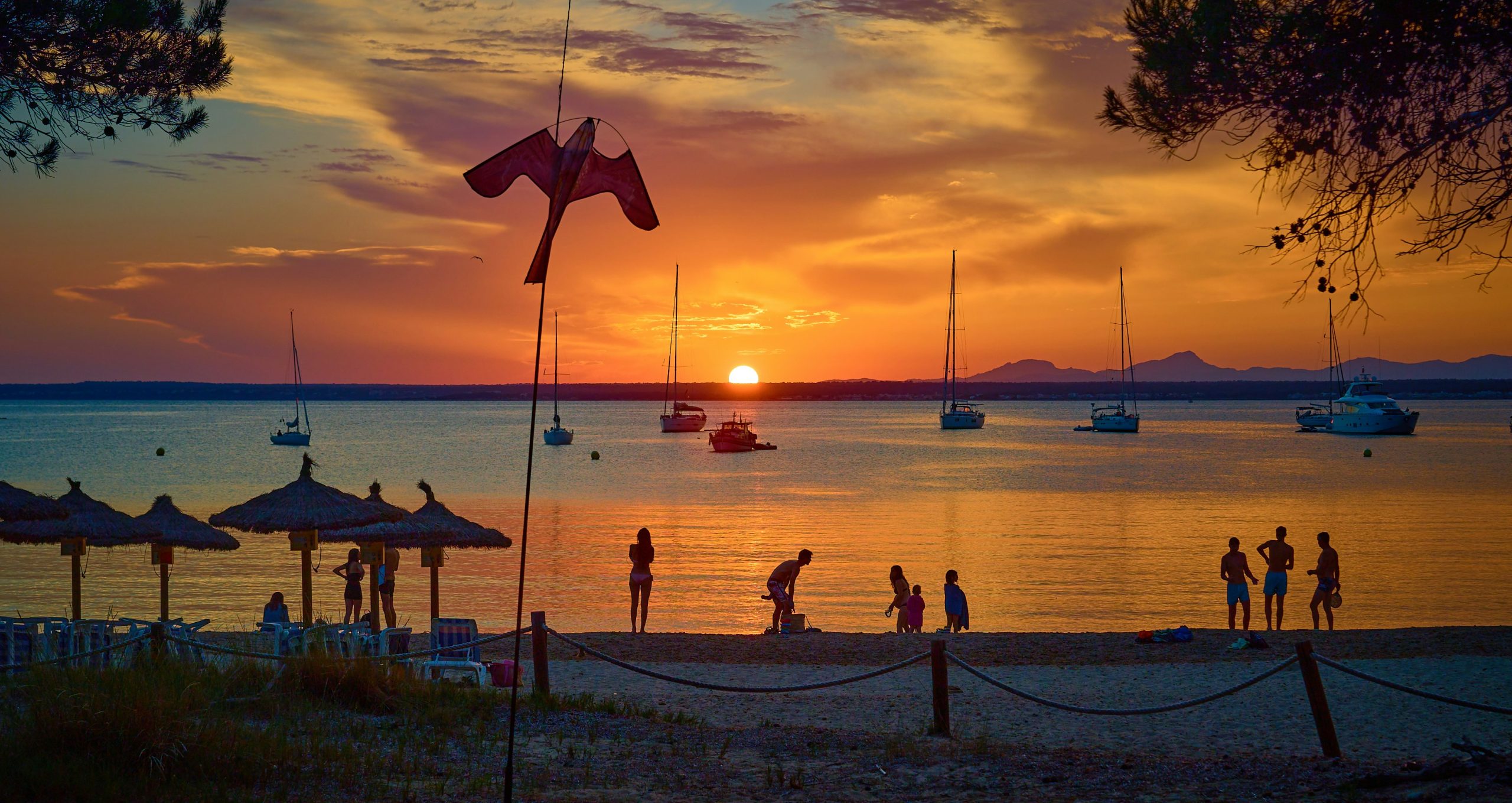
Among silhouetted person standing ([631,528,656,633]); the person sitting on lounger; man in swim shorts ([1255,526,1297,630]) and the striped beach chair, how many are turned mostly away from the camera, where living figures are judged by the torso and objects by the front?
3

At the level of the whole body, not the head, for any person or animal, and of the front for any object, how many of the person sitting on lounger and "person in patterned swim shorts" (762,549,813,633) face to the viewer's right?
1

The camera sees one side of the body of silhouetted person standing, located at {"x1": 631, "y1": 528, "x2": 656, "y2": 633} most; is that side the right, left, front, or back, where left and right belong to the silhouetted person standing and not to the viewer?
back

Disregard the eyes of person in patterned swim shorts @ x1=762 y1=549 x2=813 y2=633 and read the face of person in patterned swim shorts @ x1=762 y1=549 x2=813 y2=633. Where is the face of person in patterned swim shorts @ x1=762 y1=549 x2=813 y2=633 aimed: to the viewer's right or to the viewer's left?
to the viewer's right

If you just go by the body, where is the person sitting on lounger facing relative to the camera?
away from the camera

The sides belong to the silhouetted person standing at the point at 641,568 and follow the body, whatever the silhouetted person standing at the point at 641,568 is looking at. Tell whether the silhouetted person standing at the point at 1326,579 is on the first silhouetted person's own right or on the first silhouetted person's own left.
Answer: on the first silhouetted person's own right

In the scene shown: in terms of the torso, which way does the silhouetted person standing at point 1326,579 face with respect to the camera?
to the viewer's left

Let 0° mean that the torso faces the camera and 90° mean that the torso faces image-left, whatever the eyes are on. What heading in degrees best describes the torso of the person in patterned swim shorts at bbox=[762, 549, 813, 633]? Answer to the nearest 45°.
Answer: approximately 270°

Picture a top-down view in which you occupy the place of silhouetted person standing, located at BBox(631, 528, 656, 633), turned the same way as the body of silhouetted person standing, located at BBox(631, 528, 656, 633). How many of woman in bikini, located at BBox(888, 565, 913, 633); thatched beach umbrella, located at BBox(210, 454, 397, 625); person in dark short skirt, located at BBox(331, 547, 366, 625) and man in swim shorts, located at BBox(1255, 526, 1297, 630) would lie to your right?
2
